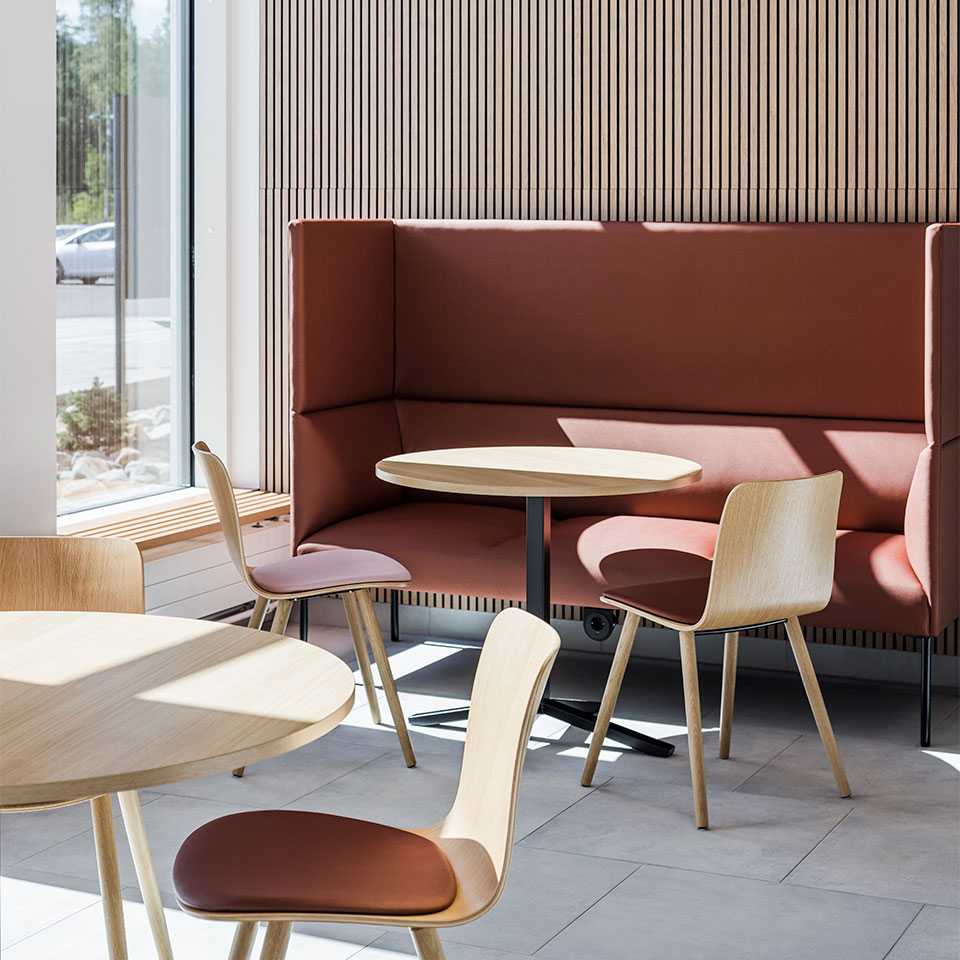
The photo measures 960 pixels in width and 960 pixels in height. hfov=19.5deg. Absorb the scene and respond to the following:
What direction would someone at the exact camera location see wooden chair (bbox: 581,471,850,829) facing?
facing away from the viewer and to the left of the viewer

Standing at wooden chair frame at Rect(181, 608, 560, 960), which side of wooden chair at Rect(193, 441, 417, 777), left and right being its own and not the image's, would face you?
right

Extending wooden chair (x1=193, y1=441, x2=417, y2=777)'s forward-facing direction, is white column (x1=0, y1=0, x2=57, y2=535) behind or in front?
behind

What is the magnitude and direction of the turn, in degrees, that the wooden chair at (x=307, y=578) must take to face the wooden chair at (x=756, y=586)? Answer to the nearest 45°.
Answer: approximately 45° to its right

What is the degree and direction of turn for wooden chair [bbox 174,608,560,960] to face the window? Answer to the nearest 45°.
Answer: approximately 90° to its right

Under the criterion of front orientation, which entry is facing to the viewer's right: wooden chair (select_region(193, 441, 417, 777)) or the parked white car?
the wooden chair

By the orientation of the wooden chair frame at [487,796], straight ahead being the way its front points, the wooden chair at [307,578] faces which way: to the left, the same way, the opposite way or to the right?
the opposite way

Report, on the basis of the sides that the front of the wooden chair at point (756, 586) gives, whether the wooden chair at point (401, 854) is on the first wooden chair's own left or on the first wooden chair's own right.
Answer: on the first wooden chair's own left

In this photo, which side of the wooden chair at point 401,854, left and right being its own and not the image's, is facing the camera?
left

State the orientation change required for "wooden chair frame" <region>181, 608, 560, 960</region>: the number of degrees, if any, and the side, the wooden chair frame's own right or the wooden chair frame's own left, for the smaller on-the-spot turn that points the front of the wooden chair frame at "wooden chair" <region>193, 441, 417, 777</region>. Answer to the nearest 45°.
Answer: approximately 90° to the wooden chair frame's own right

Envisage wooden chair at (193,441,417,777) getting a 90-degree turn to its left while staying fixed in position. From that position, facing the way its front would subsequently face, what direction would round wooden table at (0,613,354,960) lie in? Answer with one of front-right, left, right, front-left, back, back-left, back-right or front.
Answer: back

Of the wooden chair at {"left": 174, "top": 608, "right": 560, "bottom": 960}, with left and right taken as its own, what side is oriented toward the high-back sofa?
right

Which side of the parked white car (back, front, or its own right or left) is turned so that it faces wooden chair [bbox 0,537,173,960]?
left

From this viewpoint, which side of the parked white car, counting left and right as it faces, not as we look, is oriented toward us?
left
